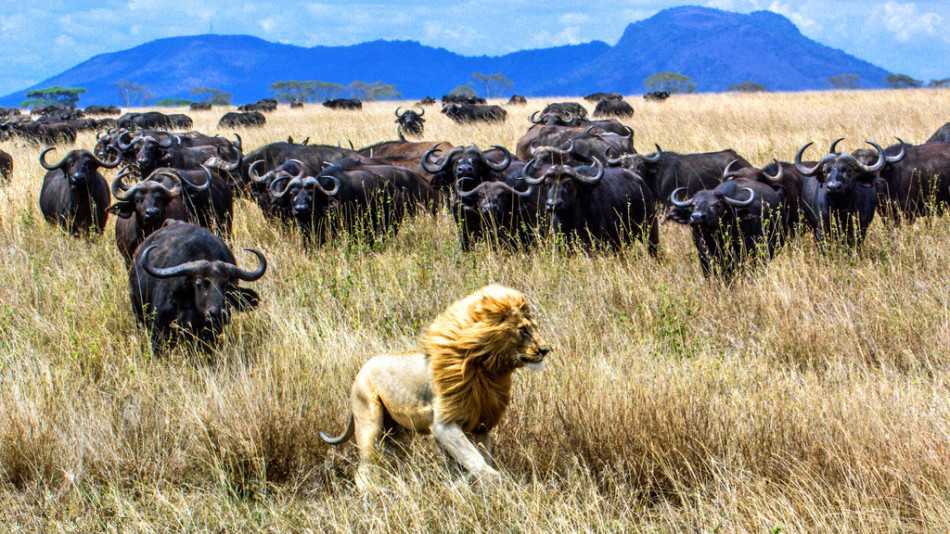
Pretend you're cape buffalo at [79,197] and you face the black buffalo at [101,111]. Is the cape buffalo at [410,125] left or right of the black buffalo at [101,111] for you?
right

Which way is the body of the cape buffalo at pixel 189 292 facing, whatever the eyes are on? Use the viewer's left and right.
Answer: facing the viewer and to the right of the viewer

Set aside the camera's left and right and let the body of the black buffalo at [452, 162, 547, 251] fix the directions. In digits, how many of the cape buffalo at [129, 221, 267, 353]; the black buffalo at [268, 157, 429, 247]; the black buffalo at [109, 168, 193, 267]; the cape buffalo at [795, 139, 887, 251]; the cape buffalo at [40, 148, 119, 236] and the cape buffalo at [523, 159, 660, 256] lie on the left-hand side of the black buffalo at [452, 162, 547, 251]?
2

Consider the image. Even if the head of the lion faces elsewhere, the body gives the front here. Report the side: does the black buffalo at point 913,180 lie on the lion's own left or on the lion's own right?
on the lion's own left

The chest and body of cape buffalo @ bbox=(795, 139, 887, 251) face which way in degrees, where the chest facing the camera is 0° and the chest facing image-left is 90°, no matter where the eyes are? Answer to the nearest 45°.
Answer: approximately 0°

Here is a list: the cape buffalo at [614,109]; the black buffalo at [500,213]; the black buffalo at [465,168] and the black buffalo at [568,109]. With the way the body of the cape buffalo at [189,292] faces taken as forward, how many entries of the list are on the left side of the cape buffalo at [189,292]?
4

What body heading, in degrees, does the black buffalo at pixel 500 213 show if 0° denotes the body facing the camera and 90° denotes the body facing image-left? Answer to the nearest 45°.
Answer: approximately 0°

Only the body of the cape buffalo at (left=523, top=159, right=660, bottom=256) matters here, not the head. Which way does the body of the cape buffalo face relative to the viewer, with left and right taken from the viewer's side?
facing the viewer and to the left of the viewer

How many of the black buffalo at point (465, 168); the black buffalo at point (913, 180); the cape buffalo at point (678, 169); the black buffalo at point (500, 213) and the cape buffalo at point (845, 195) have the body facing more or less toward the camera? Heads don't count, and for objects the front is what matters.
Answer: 3

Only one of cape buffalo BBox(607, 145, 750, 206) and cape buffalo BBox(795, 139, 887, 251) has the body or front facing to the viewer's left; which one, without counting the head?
cape buffalo BBox(607, 145, 750, 206)

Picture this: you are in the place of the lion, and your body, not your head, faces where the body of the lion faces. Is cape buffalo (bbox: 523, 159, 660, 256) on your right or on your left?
on your left

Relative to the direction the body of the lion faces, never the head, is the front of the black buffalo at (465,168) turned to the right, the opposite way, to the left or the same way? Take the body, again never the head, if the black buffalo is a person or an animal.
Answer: to the right

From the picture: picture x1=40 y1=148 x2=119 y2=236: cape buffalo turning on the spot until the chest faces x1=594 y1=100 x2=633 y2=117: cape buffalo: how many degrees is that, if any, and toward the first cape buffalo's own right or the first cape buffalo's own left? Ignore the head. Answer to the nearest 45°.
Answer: approximately 135° to the first cape buffalo's own left

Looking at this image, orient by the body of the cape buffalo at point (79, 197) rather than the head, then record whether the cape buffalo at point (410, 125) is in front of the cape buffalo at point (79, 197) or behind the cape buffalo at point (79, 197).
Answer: behind

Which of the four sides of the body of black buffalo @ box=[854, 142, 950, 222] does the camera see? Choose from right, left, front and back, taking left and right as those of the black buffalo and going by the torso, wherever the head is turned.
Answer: left

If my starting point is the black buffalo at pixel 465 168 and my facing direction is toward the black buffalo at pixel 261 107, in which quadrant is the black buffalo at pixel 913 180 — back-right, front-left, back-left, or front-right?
back-right

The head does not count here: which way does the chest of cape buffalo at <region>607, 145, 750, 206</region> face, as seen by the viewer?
to the viewer's left
